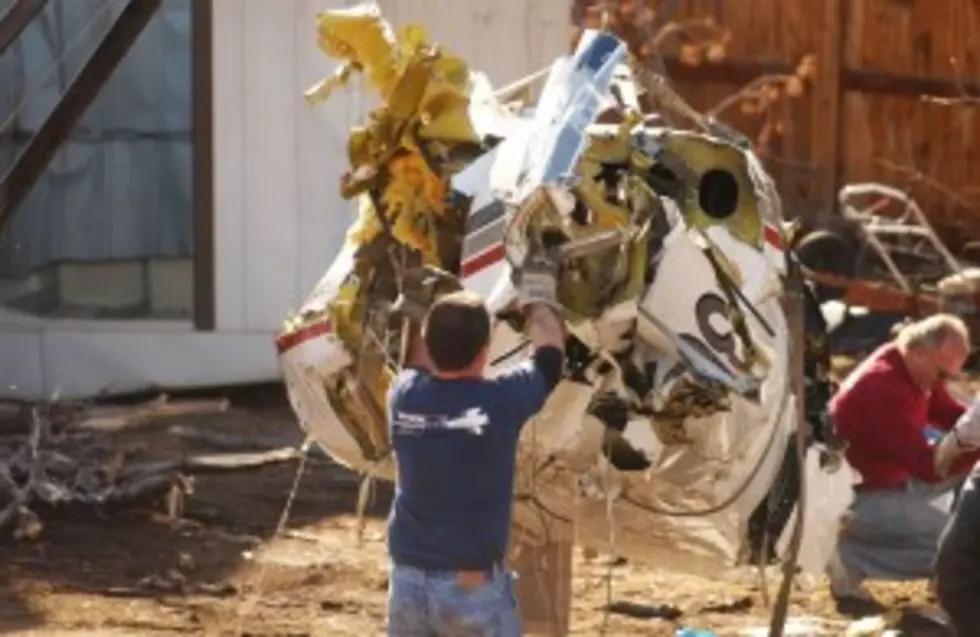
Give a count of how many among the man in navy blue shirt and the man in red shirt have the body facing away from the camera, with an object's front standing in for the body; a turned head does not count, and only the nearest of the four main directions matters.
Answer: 1

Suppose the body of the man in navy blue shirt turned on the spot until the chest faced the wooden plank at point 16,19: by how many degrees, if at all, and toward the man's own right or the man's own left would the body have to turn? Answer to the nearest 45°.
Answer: approximately 45° to the man's own left

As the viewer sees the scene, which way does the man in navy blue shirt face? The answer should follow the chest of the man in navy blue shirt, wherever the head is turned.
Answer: away from the camera

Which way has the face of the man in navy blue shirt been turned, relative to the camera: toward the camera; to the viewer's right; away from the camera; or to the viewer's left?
away from the camera

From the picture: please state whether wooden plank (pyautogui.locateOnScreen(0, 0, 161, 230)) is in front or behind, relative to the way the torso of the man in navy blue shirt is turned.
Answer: in front

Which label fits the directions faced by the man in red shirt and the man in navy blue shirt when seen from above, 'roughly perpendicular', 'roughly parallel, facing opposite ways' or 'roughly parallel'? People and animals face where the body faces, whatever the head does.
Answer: roughly perpendicular
